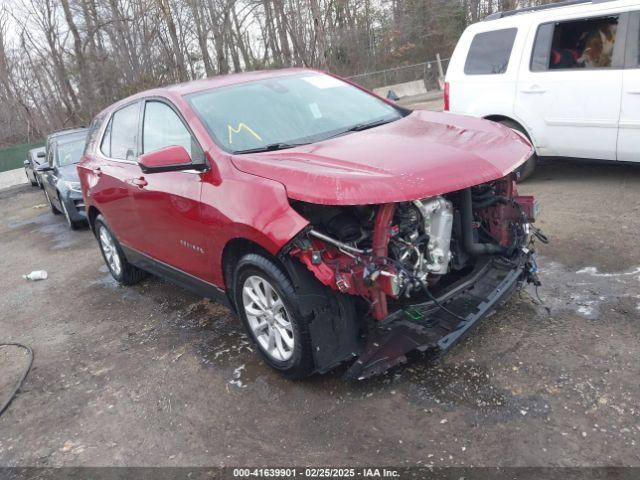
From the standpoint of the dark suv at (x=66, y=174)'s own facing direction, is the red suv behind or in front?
in front

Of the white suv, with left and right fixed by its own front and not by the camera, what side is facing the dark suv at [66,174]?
back

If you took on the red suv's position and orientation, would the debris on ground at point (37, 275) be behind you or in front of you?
behind

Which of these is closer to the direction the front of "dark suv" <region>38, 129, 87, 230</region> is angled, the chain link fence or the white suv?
the white suv

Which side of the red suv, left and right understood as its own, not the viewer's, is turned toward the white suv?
left

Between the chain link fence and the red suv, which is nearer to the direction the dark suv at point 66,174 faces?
the red suv

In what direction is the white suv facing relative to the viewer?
to the viewer's right

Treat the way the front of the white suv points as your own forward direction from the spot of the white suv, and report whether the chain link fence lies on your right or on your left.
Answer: on your left

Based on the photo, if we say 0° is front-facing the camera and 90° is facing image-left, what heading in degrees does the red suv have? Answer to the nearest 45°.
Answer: approximately 315°
